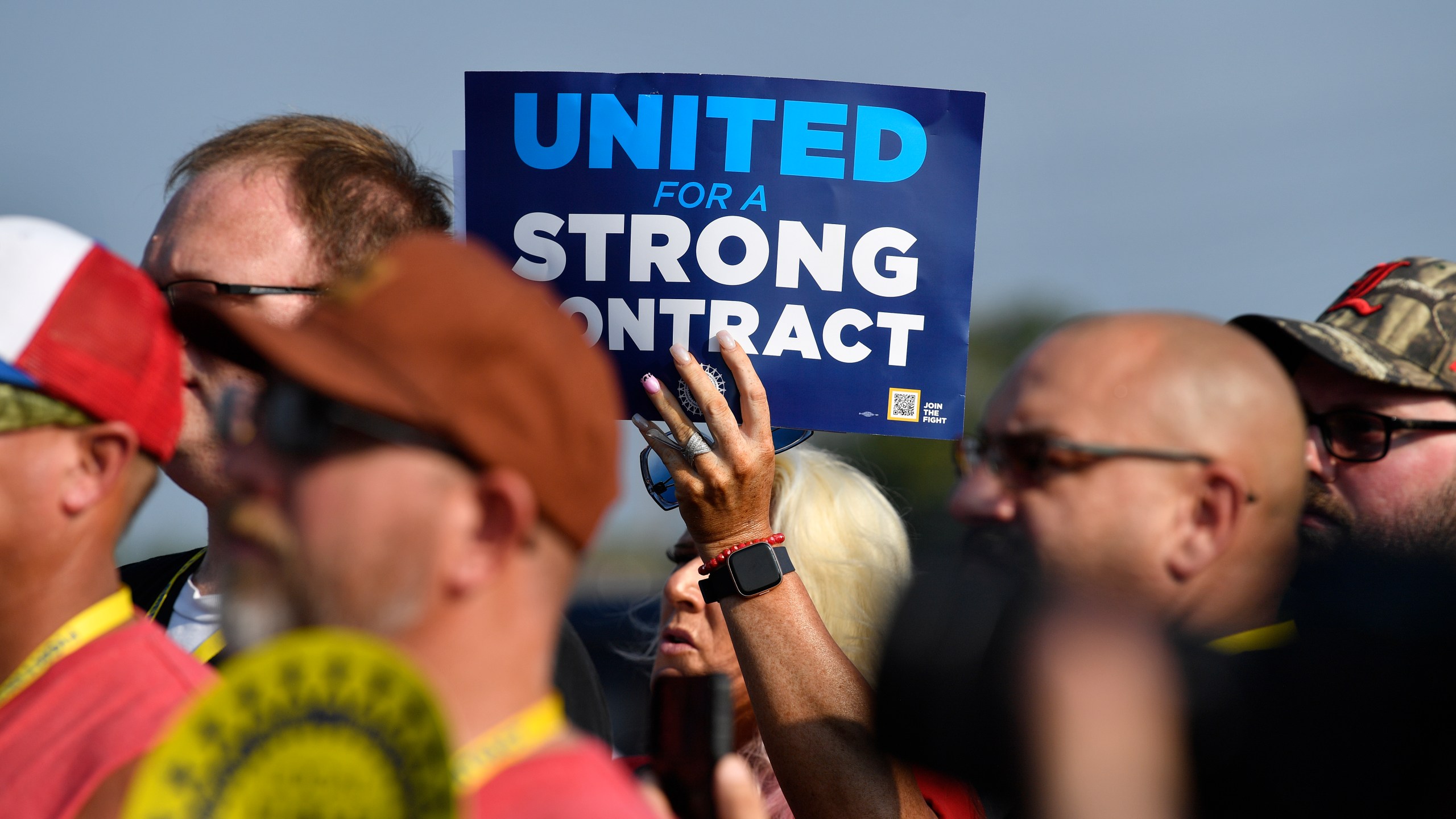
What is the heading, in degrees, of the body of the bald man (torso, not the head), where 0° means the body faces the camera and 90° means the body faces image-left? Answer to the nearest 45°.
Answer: approximately 90°
